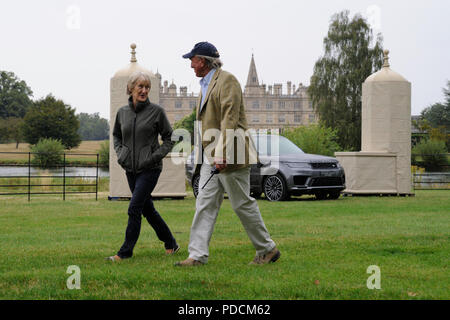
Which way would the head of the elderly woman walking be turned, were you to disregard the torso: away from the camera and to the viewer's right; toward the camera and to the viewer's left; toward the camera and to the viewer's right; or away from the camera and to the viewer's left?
toward the camera and to the viewer's right

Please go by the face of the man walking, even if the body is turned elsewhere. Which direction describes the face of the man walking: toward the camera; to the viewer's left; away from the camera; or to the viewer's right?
to the viewer's left

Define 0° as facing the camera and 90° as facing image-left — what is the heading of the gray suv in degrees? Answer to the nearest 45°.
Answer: approximately 315°

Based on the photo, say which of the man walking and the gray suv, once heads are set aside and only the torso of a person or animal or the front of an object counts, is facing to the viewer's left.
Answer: the man walking

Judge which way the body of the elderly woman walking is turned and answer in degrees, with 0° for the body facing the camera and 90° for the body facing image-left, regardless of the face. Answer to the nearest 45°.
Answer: approximately 45°

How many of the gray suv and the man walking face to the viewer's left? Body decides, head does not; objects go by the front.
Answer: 1

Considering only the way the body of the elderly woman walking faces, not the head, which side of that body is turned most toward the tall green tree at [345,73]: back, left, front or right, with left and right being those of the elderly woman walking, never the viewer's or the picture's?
back

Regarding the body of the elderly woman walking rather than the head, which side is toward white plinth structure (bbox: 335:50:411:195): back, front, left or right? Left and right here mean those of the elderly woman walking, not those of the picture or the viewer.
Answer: back

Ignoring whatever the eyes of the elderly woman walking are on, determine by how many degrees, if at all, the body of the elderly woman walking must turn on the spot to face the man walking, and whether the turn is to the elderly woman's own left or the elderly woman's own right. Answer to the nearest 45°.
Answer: approximately 90° to the elderly woman's own left

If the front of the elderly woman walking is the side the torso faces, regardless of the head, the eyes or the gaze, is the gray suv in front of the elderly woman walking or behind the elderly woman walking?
behind

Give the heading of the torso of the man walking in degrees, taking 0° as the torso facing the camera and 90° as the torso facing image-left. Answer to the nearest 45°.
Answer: approximately 90°
